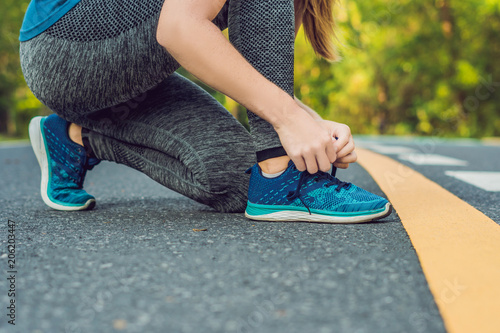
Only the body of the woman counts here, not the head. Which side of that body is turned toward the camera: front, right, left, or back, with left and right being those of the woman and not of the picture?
right
